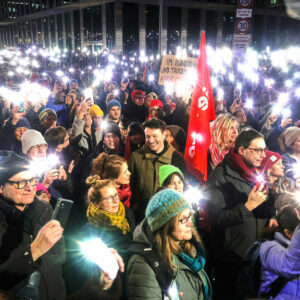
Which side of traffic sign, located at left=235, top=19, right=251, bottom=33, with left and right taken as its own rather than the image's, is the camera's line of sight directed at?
front

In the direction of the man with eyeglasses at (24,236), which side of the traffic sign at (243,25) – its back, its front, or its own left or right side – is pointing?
front

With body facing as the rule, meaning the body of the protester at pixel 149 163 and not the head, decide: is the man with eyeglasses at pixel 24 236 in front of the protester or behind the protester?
in front

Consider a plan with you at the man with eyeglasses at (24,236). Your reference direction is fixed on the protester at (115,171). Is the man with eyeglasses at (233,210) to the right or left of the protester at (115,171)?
right

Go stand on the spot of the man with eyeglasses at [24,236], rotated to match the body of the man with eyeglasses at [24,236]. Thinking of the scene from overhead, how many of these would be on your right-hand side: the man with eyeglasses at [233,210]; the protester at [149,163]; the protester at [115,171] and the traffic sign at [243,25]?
0

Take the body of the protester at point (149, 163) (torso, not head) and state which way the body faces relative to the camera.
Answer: toward the camera

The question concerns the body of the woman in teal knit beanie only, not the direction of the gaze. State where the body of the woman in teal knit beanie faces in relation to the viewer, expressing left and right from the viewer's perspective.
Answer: facing the viewer and to the right of the viewer

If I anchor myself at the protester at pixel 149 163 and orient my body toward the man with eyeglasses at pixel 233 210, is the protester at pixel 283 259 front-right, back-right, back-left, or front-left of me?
front-right

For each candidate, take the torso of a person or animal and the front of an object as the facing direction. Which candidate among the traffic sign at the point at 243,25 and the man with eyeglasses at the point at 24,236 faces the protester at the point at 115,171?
the traffic sign

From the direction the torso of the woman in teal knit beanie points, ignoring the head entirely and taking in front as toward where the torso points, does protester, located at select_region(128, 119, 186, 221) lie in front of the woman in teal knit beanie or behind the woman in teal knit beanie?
behind

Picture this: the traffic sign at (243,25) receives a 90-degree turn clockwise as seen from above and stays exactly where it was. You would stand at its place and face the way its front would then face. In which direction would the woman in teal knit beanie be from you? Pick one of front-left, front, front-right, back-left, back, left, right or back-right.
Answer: left

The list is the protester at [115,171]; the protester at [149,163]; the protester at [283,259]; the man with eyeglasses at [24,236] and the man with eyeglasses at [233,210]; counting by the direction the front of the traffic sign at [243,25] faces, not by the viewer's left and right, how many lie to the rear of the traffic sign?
0
